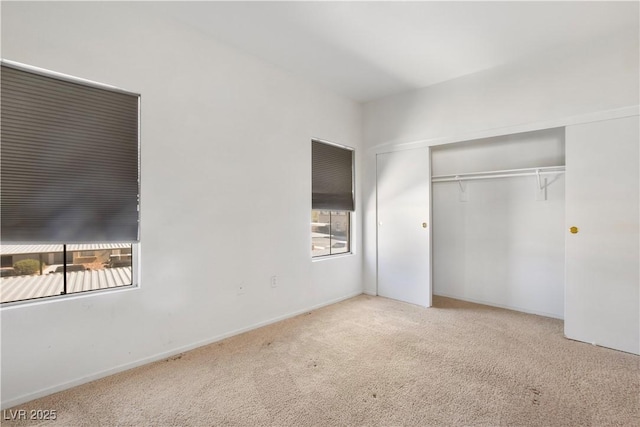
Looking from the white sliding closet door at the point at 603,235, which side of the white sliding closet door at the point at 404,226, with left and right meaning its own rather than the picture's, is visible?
left

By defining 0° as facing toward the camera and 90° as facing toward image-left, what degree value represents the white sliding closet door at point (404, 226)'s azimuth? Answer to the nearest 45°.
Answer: approximately 45°
